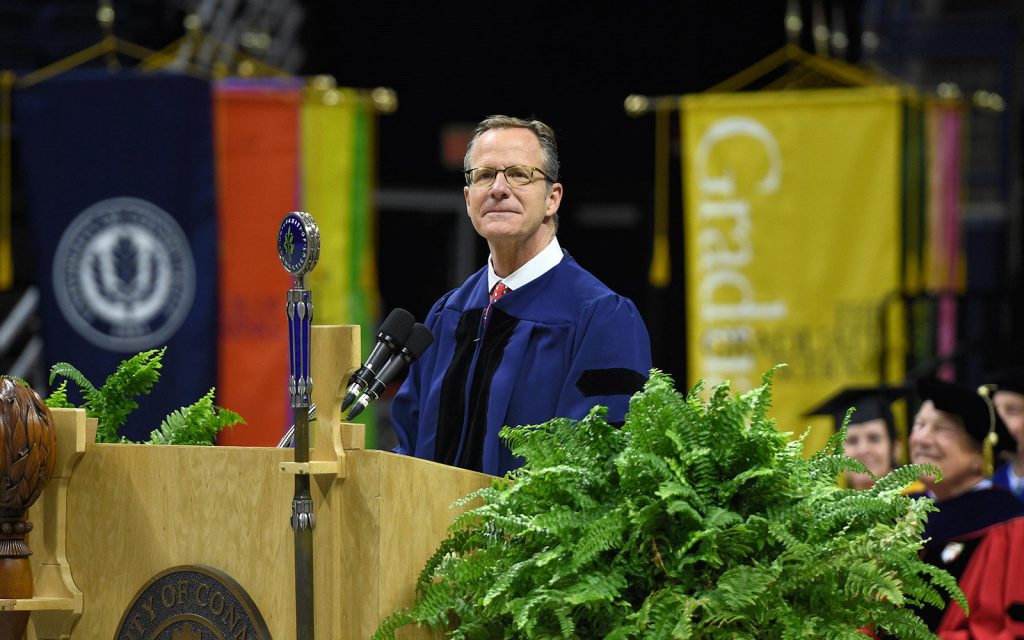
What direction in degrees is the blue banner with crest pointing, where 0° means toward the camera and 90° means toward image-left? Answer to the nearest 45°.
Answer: approximately 0°

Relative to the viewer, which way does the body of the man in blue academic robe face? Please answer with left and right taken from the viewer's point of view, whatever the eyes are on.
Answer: facing the viewer and to the left of the viewer

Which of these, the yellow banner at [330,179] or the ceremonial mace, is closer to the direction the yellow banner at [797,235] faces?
the ceremonial mace

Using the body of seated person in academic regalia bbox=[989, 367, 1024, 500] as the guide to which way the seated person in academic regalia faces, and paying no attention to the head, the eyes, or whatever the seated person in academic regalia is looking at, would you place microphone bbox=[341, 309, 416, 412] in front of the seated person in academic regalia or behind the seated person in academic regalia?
in front

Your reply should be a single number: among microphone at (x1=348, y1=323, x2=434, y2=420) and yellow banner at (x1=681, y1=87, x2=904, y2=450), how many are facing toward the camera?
1

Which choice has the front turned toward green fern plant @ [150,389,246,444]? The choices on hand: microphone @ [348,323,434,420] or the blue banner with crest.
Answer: the blue banner with crest

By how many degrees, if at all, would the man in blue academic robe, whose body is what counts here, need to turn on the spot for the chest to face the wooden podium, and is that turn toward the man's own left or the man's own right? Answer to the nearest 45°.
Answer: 0° — they already face it

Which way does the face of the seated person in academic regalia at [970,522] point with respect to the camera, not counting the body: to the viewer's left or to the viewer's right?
to the viewer's left
